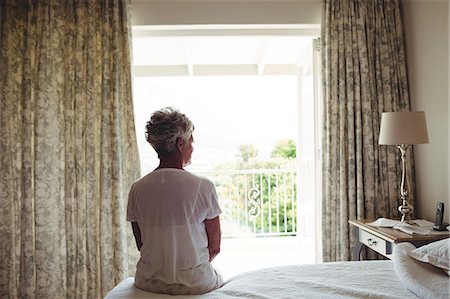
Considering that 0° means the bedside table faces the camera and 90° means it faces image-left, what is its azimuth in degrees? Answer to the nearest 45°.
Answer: approximately 45°

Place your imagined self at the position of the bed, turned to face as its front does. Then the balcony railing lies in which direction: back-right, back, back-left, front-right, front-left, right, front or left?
right

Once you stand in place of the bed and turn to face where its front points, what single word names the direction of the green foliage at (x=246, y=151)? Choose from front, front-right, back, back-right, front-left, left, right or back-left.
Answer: right

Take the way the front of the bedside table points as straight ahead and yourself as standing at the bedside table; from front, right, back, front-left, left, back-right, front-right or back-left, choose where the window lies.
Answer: right

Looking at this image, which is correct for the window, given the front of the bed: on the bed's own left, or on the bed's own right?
on the bed's own right

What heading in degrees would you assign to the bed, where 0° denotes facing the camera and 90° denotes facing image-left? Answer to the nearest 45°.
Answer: approximately 90°

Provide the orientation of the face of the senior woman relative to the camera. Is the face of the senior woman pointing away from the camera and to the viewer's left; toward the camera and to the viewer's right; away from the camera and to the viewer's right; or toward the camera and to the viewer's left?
away from the camera and to the viewer's right

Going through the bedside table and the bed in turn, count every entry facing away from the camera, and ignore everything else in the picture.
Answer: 0

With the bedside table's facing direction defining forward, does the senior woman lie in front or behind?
in front

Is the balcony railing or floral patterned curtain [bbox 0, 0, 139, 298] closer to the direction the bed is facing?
the floral patterned curtain
